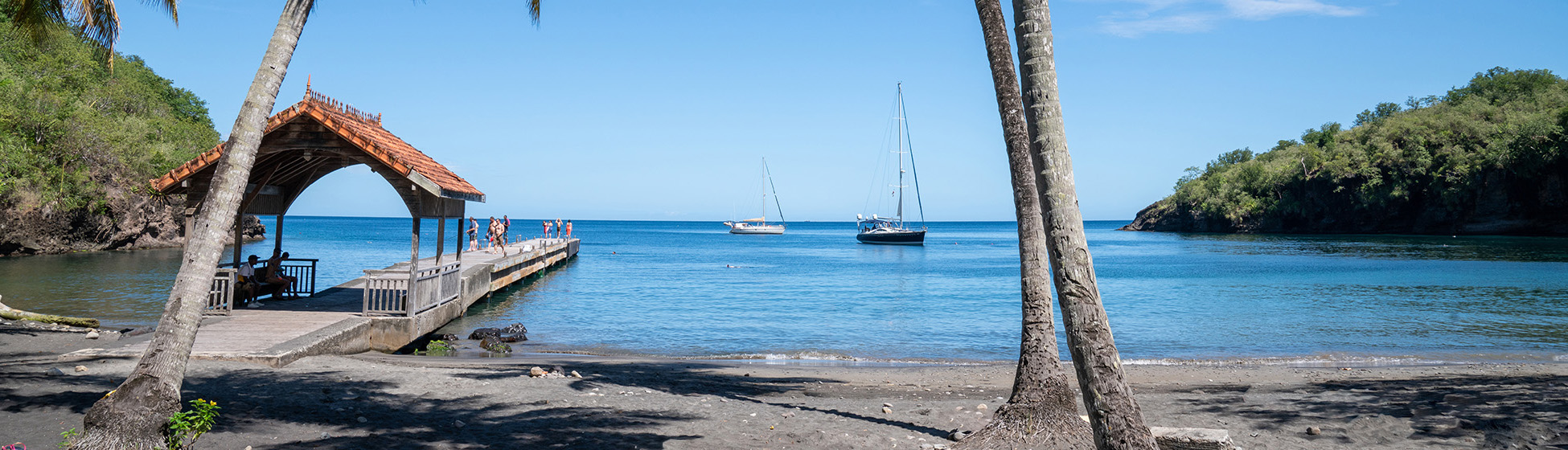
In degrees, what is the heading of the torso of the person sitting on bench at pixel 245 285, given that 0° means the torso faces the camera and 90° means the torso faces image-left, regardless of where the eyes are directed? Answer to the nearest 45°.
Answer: approximately 270°

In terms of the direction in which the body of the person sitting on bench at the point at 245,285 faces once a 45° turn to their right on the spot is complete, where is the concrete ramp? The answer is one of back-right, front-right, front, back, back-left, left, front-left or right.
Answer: front-right
